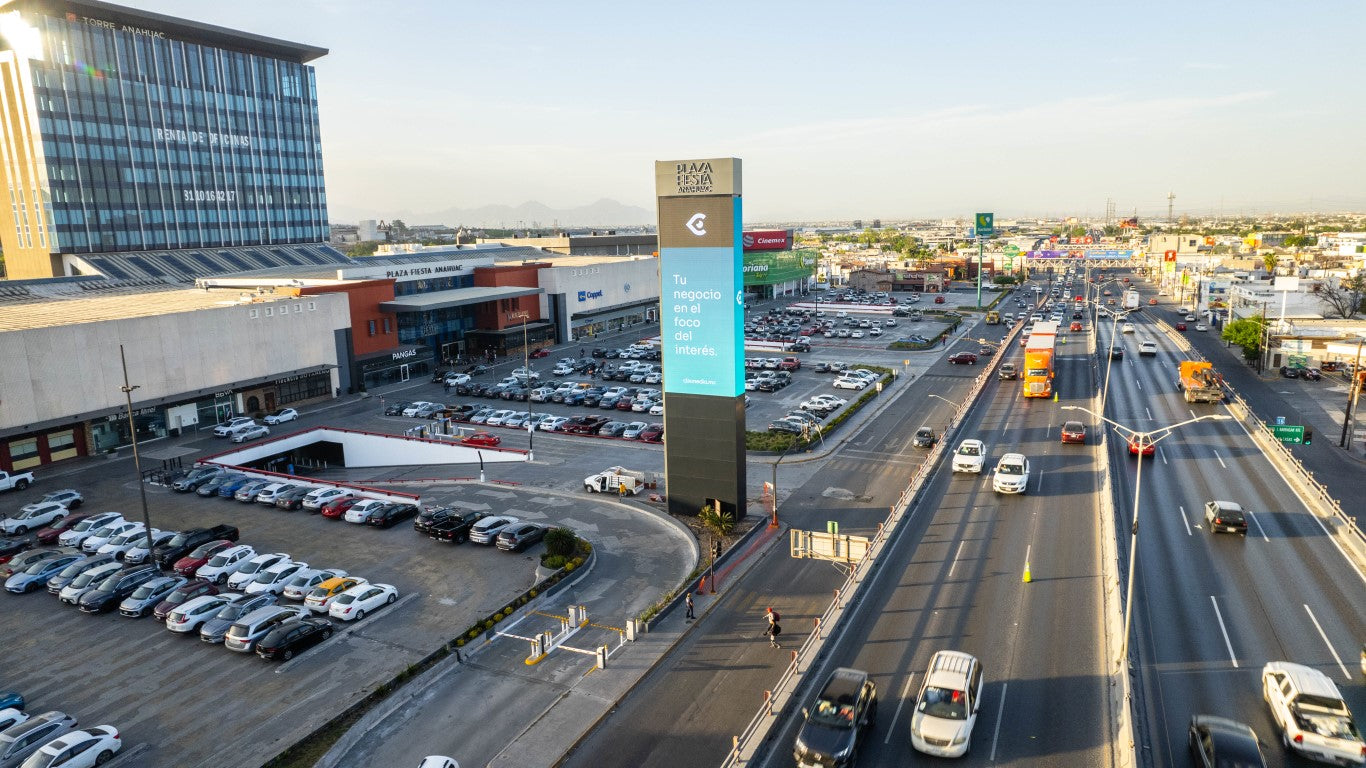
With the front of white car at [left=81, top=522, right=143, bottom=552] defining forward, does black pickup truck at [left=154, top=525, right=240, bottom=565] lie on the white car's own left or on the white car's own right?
on the white car's own left

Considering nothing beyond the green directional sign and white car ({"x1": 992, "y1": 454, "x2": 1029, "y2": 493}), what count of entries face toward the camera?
2

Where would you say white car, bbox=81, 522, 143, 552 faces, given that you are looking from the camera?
facing the viewer and to the left of the viewer

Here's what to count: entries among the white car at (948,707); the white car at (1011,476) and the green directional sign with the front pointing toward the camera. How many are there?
3

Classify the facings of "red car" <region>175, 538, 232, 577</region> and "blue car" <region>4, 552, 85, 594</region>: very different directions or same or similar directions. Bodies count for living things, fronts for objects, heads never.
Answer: same or similar directions

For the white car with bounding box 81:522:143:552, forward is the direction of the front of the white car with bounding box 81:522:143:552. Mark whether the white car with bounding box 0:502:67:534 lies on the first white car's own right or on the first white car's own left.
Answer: on the first white car's own right

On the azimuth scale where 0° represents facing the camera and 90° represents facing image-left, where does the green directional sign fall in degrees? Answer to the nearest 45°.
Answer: approximately 0°

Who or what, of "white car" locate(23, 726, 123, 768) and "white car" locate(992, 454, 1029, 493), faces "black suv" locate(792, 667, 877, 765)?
"white car" locate(992, 454, 1029, 493)

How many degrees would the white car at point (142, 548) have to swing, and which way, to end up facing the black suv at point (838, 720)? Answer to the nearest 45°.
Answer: approximately 90° to its left

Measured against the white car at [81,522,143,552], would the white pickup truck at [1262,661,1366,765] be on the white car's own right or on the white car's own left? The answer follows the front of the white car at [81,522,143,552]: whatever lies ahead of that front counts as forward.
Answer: on the white car's own left

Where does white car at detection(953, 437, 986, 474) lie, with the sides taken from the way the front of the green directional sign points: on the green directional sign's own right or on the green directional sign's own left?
on the green directional sign's own right

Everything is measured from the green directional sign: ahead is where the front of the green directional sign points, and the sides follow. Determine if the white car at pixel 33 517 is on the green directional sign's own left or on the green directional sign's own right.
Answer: on the green directional sign's own right

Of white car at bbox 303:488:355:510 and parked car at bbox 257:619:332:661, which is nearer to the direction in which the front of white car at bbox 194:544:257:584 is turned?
the parked car

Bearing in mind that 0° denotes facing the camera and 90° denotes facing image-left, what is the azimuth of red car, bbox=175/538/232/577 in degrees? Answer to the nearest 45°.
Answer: approximately 45°

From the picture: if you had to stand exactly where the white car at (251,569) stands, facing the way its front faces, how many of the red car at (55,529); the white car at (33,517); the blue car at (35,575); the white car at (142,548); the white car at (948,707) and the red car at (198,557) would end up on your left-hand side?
1
